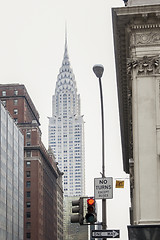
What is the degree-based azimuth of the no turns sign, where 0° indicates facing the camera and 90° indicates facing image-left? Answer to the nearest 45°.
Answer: approximately 0°

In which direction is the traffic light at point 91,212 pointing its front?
toward the camera

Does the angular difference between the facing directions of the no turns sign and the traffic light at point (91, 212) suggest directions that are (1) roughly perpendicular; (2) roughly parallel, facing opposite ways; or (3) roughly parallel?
roughly parallel

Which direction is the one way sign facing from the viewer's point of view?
toward the camera

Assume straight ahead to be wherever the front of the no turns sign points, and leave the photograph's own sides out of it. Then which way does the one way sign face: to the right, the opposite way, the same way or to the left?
the same way
